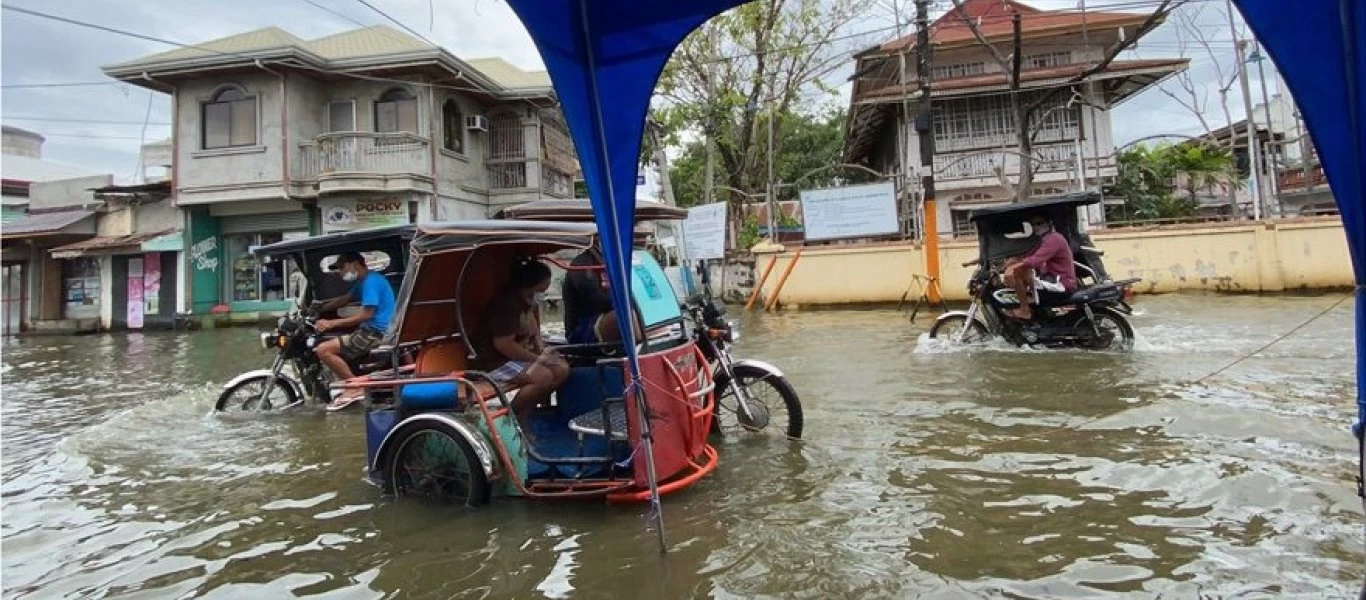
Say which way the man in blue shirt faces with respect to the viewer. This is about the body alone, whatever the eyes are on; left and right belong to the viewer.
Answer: facing to the left of the viewer

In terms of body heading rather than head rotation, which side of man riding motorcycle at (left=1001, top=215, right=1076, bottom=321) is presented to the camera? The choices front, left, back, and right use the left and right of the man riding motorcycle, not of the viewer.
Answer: left

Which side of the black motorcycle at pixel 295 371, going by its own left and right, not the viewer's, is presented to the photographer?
left

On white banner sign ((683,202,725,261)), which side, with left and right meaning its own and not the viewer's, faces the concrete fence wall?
left

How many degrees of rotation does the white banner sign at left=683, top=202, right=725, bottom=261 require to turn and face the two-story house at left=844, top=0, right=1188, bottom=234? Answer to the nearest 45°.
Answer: approximately 135° to its left

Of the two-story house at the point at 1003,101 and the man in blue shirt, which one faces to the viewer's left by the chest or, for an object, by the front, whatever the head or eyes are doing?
the man in blue shirt

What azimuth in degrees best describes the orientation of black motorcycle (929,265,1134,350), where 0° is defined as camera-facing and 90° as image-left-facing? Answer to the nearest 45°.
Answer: approximately 90°

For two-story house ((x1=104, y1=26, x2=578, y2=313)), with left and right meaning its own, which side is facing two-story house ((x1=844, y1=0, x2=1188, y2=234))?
left

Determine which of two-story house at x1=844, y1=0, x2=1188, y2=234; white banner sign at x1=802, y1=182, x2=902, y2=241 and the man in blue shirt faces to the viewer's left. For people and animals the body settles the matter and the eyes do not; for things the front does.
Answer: the man in blue shirt

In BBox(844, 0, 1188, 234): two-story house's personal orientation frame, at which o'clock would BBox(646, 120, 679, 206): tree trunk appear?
The tree trunk is roughly at 2 o'clock from the two-story house.

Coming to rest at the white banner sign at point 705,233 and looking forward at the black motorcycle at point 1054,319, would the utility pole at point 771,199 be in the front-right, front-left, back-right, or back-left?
back-left

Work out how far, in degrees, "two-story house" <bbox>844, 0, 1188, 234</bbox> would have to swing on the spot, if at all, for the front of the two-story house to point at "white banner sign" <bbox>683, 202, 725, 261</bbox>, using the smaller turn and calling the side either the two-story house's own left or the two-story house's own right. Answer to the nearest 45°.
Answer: approximately 45° to the two-story house's own right
